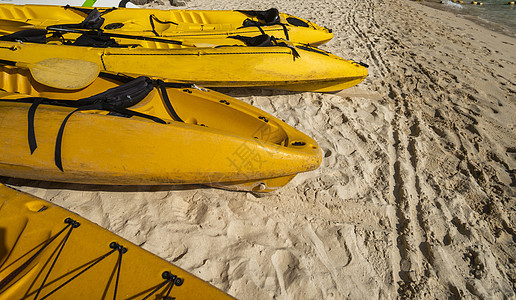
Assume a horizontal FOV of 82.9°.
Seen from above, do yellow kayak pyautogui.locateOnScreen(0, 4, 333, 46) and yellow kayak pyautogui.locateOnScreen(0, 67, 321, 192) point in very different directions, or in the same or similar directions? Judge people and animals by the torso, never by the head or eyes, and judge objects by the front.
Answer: same or similar directions

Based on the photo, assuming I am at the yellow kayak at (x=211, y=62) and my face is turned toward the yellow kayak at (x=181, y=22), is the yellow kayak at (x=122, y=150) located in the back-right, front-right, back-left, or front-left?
back-left
